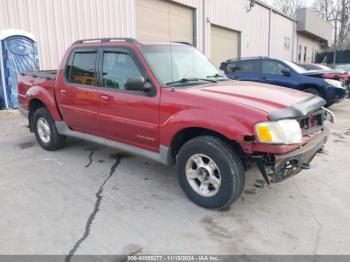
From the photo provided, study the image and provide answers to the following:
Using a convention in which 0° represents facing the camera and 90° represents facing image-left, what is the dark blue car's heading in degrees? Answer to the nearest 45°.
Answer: approximately 315°

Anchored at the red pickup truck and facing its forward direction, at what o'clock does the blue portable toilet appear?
The blue portable toilet is roughly at 6 o'clock from the red pickup truck.

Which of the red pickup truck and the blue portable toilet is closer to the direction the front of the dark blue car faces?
the red pickup truck

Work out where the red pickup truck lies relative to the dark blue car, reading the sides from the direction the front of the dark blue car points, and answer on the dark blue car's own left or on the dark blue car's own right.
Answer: on the dark blue car's own right

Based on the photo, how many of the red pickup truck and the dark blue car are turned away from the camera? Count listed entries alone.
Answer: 0

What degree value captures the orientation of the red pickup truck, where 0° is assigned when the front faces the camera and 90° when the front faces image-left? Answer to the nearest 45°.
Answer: approximately 315°

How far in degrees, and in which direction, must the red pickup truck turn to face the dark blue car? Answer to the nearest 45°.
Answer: approximately 90° to its left
